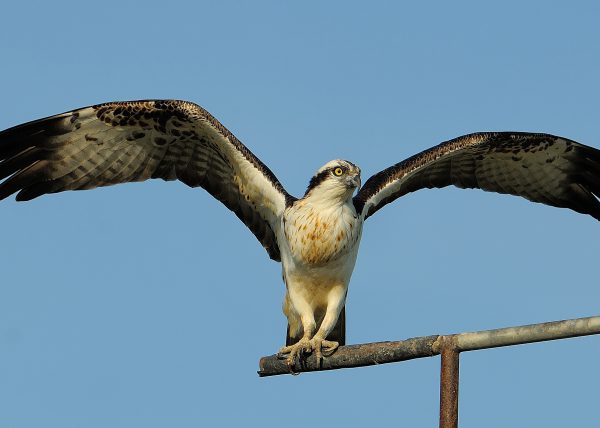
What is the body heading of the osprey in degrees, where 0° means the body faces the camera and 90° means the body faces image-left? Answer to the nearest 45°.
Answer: approximately 0°
